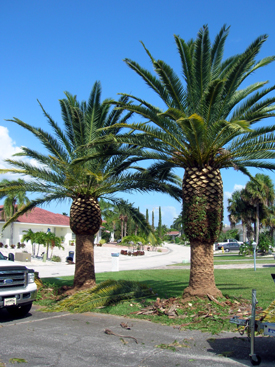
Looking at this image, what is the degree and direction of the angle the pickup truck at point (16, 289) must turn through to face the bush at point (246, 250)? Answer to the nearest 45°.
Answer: approximately 90° to its left

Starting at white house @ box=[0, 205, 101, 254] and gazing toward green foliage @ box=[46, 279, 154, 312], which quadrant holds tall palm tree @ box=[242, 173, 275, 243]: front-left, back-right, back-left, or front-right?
front-left

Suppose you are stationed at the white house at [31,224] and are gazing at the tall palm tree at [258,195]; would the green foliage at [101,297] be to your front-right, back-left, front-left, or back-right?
front-right

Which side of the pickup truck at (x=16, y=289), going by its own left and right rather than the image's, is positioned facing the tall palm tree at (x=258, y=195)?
left

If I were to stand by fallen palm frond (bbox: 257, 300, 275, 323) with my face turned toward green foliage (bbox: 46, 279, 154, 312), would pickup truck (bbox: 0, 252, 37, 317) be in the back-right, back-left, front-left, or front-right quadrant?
front-left

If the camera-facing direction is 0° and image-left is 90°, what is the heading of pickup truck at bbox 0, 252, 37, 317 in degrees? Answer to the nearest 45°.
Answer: approximately 315°

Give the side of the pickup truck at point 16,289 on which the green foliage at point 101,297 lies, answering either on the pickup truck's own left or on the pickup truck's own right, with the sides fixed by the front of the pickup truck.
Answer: on the pickup truck's own left

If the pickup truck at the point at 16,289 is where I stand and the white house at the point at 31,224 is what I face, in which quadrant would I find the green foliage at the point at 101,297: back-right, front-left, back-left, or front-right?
front-right

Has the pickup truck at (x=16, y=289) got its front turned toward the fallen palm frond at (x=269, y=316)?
yes

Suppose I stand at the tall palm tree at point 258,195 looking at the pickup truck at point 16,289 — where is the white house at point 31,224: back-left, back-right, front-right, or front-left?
front-right

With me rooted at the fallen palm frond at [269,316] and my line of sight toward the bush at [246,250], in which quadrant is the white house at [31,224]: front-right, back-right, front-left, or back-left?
front-left

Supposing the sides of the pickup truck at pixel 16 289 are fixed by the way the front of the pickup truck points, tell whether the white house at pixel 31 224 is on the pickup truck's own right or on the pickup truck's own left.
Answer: on the pickup truck's own left
